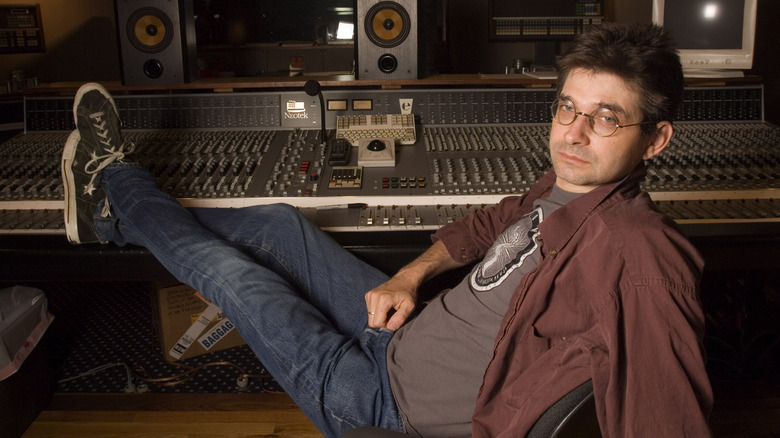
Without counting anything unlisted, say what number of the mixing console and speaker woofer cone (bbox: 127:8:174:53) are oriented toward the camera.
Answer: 2

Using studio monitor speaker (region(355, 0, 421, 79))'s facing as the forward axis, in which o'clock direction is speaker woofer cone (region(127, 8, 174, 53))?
The speaker woofer cone is roughly at 3 o'clock from the studio monitor speaker.

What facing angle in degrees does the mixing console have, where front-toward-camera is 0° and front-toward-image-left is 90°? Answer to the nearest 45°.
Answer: approximately 0°

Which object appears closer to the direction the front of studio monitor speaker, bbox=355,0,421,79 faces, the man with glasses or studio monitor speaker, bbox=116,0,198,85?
the man with glasses

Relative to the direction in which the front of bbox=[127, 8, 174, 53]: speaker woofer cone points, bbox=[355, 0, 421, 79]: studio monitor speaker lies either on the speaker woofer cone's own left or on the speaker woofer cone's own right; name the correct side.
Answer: on the speaker woofer cone's own left

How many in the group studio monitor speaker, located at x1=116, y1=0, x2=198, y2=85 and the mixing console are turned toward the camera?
2

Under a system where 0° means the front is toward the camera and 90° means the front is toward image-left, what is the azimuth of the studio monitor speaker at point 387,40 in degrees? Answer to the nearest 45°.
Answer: approximately 0°
